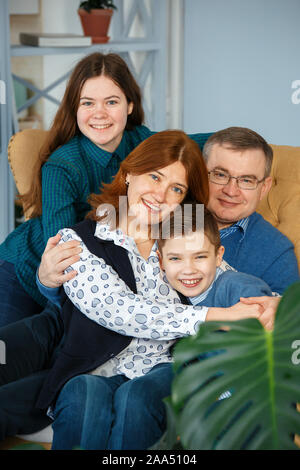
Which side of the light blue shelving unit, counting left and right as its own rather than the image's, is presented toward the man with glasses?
front

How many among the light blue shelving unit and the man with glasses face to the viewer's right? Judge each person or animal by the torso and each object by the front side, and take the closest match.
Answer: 0

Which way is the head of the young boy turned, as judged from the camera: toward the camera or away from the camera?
toward the camera

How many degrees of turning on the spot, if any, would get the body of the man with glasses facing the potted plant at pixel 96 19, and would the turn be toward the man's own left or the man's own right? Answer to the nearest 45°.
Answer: approximately 90° to the man's own right

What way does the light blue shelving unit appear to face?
toward the camera

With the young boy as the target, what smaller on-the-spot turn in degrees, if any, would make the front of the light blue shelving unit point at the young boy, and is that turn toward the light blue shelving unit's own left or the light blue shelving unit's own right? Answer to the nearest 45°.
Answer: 0° — it already faces them

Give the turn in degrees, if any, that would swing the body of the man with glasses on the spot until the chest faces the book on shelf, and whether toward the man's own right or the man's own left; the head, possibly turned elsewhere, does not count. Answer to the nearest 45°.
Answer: approximately 90° to the man's own right

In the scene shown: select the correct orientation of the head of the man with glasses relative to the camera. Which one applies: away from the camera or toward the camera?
toward the camera

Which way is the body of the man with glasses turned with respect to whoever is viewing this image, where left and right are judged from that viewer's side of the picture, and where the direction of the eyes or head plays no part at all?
facing the viewer and to the left of the viewer
